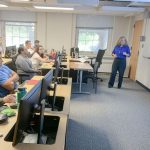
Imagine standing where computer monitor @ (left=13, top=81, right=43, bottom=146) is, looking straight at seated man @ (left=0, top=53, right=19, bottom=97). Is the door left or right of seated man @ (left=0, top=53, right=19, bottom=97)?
right

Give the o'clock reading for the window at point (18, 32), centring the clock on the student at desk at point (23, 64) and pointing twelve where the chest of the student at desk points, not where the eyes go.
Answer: The window is roughly at 9 o'clock from the student at desk.

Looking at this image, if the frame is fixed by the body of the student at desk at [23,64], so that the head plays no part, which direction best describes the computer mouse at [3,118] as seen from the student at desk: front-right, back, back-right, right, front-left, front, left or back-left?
right

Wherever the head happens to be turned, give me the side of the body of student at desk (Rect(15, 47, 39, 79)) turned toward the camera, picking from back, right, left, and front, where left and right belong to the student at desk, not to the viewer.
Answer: right

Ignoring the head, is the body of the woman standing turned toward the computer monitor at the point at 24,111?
yes

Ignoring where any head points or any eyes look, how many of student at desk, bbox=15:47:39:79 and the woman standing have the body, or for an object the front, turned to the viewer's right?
1

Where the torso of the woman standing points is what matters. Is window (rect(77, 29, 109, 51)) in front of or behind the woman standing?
behind

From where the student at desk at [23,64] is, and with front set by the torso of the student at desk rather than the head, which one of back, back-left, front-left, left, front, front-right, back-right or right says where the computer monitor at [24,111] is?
right

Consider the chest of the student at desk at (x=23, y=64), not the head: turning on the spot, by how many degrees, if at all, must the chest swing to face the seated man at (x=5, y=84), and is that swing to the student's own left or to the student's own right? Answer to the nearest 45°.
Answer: approximately 90° to the student's own right

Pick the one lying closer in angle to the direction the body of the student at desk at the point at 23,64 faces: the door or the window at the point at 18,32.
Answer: the door

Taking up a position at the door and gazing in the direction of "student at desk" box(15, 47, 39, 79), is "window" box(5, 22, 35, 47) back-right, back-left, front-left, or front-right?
front-right

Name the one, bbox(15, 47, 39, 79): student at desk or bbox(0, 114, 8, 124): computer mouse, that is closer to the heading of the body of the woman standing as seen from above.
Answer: the computer mouse

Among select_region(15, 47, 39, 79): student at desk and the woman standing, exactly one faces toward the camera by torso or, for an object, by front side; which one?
the woman standing

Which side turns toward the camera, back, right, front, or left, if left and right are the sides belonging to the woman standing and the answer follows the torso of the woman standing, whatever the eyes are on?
front
